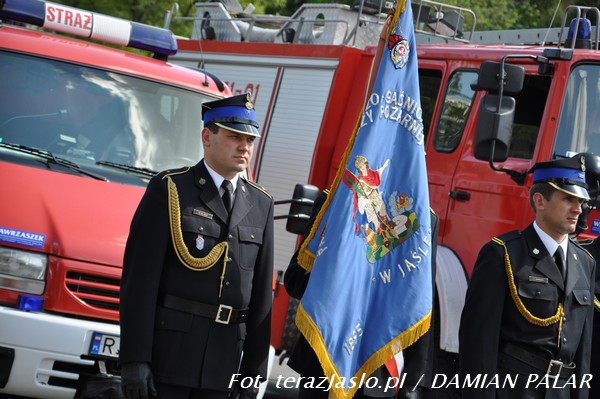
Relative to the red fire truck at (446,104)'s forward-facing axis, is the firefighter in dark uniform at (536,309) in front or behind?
in front

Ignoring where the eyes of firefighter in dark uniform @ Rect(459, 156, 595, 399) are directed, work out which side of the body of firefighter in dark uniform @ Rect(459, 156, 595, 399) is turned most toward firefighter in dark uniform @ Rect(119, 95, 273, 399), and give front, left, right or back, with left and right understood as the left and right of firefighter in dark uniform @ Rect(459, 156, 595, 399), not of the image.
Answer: right

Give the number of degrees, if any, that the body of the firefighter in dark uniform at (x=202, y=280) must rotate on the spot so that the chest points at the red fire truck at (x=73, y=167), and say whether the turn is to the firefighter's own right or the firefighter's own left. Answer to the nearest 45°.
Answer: approximately 180°

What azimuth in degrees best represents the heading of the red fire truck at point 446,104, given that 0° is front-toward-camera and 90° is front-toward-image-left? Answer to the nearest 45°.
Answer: approximately 315°

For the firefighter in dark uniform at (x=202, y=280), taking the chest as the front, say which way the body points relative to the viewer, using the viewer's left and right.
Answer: facing the viewer and to the right of the viewer

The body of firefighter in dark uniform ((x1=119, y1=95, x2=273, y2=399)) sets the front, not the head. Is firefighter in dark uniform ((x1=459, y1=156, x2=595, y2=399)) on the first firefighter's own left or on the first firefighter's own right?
on the first firefighter's own left

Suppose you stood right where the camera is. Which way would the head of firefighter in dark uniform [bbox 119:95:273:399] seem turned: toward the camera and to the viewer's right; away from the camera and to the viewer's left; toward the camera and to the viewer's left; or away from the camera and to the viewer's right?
toward the camera and to the viewer's right
